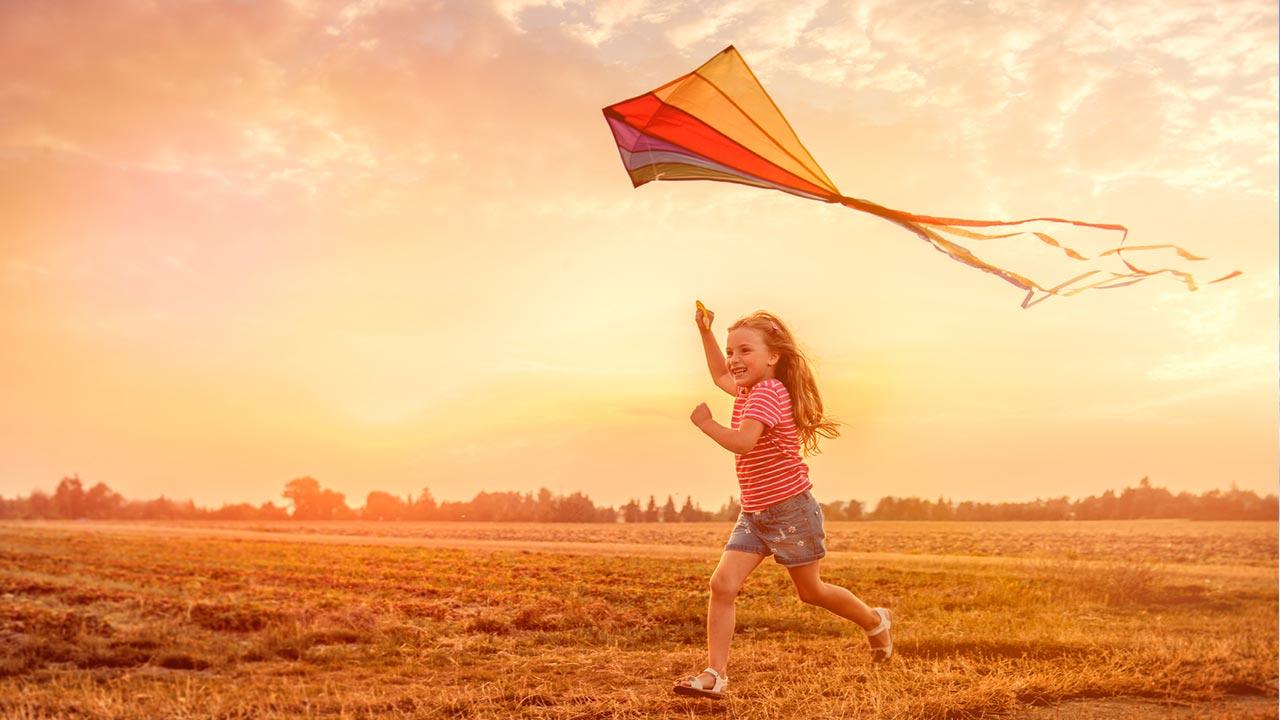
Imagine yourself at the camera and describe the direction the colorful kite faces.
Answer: facing to the left of the viewer

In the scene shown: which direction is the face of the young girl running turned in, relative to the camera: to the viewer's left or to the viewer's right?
to the viewer's left
